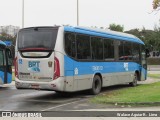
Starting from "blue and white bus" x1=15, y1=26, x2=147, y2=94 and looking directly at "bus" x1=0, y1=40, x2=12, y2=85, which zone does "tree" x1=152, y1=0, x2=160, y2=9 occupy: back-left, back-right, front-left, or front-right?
back-right

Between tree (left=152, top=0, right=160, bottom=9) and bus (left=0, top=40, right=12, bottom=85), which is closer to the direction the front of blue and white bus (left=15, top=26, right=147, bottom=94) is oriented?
the tree

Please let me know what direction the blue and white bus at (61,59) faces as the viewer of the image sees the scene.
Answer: facing away from the viewer and to the right of the viewer

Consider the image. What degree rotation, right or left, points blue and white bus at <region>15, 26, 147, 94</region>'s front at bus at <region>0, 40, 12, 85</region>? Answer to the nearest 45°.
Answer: approximately 90° to its left
